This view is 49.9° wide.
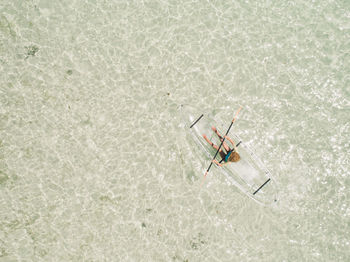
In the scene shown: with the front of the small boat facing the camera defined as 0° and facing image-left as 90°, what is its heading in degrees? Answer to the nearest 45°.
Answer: approximately 135°

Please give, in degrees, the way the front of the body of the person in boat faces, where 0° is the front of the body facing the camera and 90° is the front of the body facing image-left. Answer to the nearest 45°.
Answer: approximately 135°
